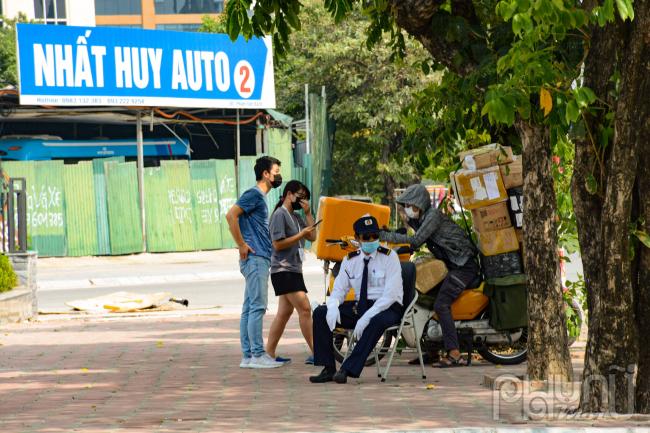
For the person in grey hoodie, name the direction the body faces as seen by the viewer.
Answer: to the viewer's left

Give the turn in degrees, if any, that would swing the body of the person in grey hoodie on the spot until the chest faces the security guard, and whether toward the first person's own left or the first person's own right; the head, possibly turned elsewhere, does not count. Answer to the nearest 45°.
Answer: approximately 45° to the first person's own left

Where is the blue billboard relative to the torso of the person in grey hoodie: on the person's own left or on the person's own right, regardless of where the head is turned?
on the person's own right

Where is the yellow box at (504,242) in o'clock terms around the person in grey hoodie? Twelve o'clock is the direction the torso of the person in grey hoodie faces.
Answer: The yellow box is roughly at 6 o'clock from the person in grey hoodie.

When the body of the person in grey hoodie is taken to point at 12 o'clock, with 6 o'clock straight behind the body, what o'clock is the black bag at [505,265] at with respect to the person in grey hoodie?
The black bag is roughly at 6 o'clock from the person in grey hoodie.

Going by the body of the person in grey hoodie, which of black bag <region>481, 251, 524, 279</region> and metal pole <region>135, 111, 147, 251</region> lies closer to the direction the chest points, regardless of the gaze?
the metal pole

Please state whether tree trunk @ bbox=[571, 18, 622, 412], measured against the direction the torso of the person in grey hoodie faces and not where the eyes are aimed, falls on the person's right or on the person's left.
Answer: on the person's left
